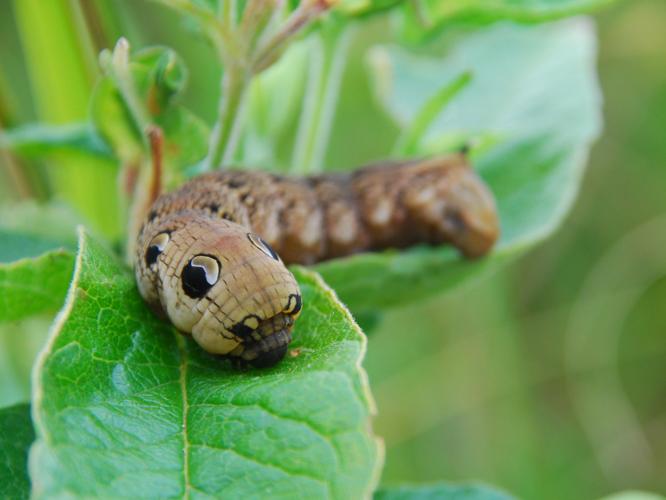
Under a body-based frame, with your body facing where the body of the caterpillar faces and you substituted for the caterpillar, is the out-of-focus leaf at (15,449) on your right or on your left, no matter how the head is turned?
on your right

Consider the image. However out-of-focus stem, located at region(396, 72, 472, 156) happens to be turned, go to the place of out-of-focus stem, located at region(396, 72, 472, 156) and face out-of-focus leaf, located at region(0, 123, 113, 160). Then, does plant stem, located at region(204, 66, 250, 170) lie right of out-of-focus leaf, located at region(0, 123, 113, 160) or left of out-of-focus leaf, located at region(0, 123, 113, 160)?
left
